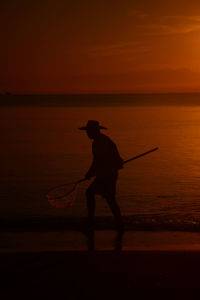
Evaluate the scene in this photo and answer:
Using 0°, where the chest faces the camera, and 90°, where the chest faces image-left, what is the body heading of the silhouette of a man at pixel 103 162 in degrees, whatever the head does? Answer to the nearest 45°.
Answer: approximately 90°
